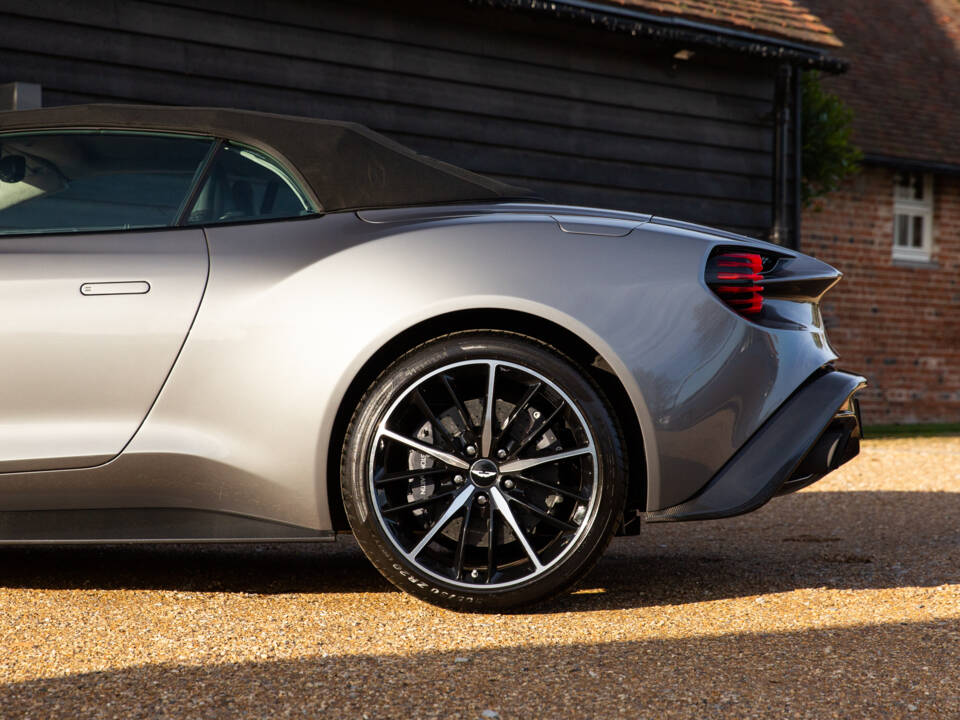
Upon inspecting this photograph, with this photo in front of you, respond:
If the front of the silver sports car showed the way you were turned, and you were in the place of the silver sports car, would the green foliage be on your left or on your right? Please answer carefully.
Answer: on your right

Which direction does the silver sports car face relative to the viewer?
to the viewer's left

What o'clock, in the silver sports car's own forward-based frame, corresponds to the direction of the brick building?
The brick building is roughly at 4 o'clock from the silver sports car.
